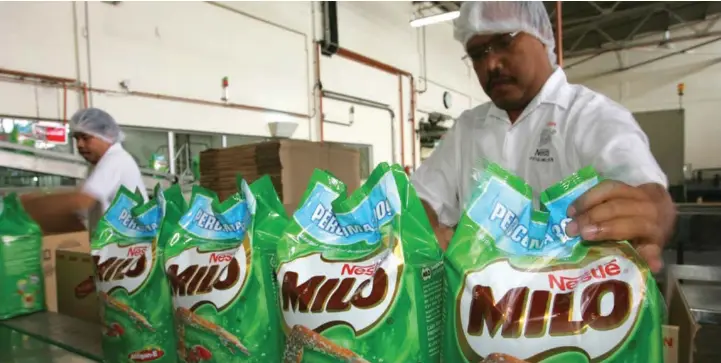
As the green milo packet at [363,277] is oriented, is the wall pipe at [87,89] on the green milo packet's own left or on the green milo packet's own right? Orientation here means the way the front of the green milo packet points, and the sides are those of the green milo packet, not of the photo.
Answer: on the green milo packet's own right

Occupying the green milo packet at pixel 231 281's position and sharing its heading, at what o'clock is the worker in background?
The worker in background is roughly at 4 o'clock from the green milo packet.

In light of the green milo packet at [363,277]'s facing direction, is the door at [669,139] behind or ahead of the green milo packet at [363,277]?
behind

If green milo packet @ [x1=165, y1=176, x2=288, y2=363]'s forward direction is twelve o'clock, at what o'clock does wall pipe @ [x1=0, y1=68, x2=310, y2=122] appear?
The wall pipe is roughly at 4 o'clock from the green milo packet.

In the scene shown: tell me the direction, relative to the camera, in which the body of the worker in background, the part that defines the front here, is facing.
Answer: to the viewer's left

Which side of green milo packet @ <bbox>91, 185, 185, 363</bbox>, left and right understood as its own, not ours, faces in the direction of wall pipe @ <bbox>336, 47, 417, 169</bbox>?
back

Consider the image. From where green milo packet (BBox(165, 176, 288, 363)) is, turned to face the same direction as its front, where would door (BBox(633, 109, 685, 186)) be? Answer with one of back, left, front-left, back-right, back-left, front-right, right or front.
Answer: back
